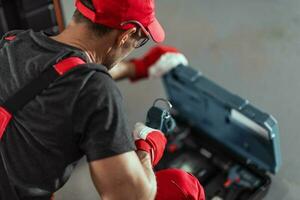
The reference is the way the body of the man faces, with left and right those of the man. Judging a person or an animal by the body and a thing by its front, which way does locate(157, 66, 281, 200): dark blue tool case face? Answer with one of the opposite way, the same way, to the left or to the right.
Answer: the opposite way

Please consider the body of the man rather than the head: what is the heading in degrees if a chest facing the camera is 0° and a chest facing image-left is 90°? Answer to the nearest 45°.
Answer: approximately 225°

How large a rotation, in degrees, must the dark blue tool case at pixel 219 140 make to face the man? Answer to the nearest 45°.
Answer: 0° — it already faces them

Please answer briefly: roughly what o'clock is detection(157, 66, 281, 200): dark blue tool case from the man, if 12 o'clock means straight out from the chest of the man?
The dark blue tool case is roughly at 12 o'clock from the man.

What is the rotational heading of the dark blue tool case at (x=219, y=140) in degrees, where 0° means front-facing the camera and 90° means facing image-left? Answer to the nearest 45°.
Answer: approximately 45°

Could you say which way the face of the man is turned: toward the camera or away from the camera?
away from the camera
